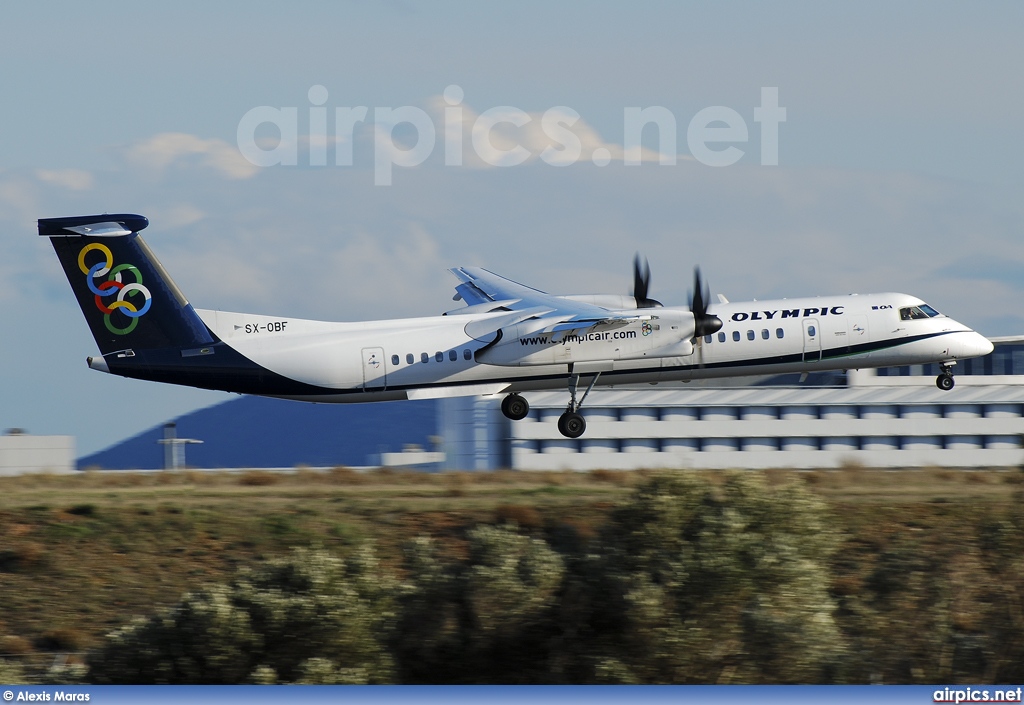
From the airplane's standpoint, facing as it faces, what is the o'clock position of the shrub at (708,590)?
The shrub is roughly at 2 o'clock from the airplane.

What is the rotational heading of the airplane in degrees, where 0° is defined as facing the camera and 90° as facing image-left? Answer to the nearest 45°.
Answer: approximately 270°

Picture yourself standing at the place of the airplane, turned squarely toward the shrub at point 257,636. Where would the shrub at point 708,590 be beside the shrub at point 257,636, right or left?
left

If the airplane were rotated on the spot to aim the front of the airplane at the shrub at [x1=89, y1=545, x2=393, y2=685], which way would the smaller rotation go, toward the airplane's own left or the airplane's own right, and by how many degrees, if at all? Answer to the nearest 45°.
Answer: approximately 90° to the airplane's own right
